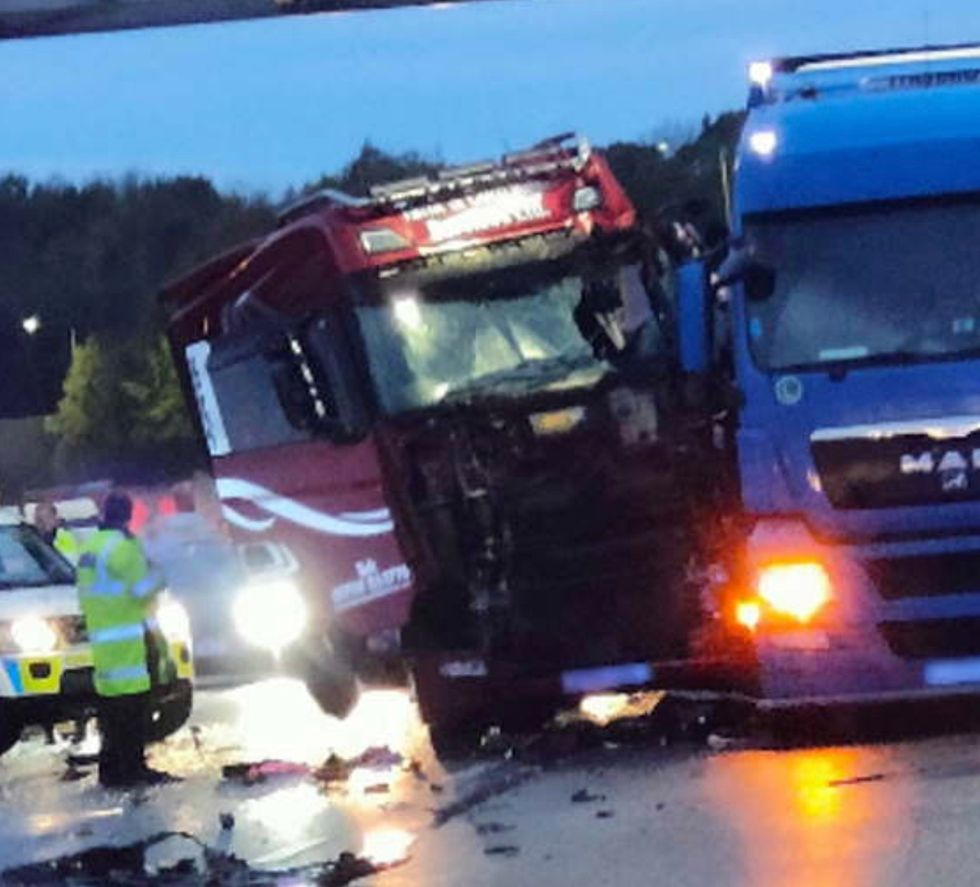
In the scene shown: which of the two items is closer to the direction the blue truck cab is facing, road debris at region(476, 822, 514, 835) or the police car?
the road debris

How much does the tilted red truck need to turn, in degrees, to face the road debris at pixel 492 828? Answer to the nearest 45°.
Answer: approximately 45° to its right

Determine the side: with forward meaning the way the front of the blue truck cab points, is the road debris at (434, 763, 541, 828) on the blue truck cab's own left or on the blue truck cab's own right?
on the blue truck cab's own right

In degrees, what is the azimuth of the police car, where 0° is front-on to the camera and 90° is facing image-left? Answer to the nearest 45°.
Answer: approximately 315°

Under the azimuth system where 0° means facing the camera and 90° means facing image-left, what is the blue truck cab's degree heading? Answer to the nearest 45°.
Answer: approximately 0°

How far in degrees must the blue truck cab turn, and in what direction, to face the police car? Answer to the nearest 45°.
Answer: approximately 135° to its right

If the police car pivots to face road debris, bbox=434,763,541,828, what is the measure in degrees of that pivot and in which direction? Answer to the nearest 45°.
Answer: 0° — it already faces it
